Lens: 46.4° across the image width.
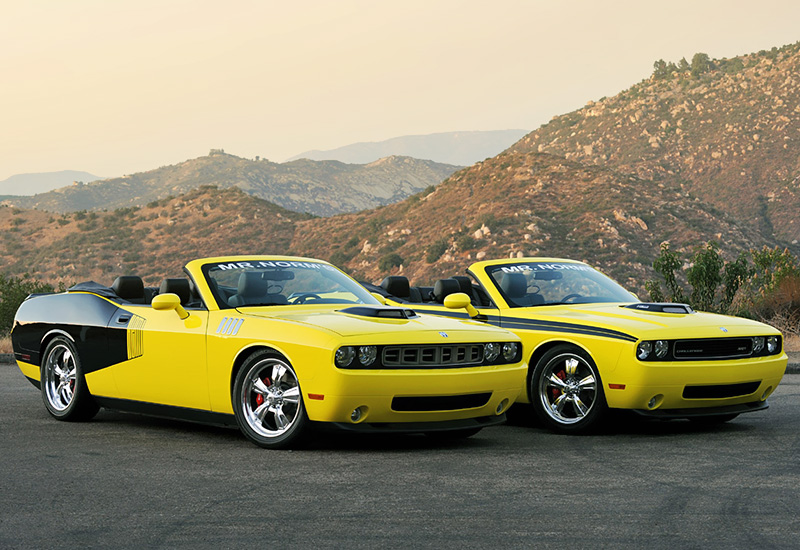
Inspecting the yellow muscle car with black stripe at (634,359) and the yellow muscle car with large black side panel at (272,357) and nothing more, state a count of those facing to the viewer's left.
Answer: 0

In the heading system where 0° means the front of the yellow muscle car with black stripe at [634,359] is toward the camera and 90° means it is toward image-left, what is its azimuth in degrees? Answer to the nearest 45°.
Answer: approximately 315°

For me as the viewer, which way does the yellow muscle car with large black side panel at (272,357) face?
facing the viewer and to the right of the viewer

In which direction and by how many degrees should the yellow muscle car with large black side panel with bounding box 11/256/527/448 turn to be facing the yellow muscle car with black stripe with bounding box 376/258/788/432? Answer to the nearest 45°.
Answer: approximately 45° to its left

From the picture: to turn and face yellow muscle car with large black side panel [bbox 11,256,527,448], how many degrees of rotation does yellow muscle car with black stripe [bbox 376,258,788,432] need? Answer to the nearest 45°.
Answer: approximately 90° to its right
